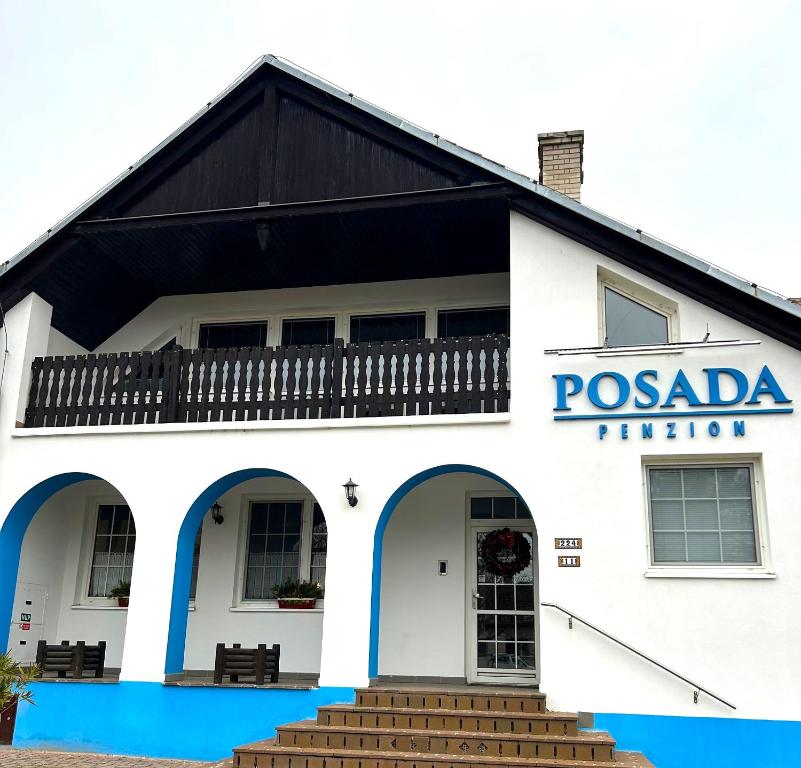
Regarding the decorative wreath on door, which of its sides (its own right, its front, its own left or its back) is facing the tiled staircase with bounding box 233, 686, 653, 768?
front

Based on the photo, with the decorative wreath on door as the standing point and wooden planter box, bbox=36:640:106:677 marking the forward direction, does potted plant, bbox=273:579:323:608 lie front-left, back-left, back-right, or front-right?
front-right

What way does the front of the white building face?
toward the camera

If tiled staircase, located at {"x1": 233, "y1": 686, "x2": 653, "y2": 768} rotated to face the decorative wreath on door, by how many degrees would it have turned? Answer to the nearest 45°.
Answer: approximately 180°

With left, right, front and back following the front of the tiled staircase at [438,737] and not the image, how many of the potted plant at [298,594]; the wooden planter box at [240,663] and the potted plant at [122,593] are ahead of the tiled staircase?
0

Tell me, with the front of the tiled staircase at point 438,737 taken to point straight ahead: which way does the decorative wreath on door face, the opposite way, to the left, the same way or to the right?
the same way

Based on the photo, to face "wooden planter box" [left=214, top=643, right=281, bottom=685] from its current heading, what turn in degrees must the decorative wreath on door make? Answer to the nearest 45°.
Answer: approximately 45° to its right

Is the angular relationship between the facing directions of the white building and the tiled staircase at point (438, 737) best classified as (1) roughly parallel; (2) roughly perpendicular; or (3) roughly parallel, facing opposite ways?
roughly parallel

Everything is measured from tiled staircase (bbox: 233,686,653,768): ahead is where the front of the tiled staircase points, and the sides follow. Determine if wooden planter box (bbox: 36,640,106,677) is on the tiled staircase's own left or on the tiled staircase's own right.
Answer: on the tiled staircase's own right

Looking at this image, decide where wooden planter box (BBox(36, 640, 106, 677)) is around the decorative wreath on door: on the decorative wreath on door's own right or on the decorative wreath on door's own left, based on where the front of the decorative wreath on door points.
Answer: on the decorative wreath on door's own right

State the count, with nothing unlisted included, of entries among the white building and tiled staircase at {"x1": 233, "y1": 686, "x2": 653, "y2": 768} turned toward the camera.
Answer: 2

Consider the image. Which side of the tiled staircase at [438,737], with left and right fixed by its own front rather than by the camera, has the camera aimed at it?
front

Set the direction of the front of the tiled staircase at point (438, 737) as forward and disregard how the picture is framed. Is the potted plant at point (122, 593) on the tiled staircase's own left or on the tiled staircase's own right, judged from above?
on the tiled staircase's own right
